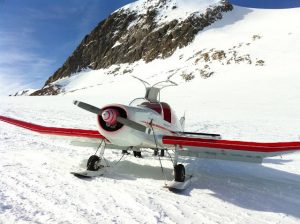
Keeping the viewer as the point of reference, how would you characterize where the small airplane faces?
facing the viewer and to the left of the viewer
